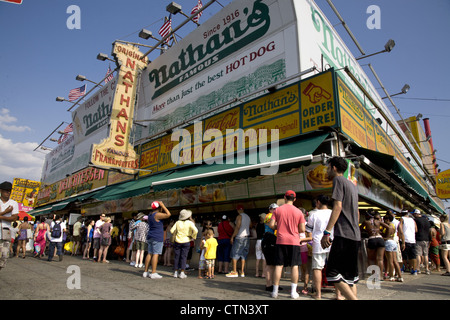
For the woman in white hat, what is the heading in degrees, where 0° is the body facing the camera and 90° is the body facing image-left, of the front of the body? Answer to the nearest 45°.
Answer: approximately 180°

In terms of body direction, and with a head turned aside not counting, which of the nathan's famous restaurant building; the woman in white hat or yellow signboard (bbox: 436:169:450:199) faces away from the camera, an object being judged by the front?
the woman in white hat

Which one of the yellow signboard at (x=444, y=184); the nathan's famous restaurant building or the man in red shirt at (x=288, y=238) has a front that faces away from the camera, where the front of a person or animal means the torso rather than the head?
the man in red shirt

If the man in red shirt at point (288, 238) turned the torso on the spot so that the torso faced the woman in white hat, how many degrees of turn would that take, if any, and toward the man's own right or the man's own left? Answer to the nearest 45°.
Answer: approximately 45° to the man's own left

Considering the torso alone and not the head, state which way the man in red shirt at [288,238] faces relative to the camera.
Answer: away from the camera

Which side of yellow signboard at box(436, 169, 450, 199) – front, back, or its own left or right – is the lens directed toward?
front

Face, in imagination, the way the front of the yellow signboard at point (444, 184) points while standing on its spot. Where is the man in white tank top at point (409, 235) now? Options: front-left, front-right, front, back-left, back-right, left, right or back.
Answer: front
